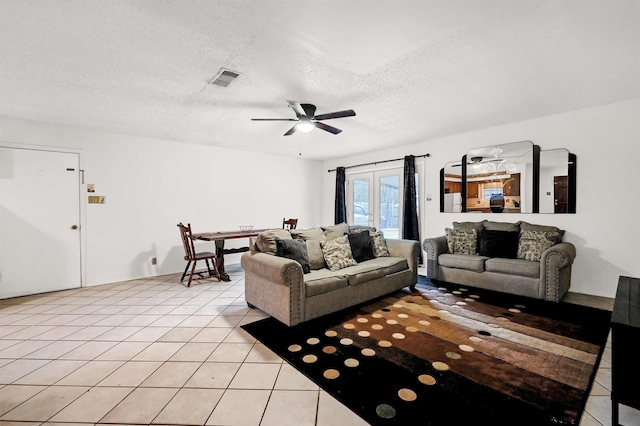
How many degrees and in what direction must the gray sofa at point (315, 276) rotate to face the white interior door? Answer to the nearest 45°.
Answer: approximately 135° to its right

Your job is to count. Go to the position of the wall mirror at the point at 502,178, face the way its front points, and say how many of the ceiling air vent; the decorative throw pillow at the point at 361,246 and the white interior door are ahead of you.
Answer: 3

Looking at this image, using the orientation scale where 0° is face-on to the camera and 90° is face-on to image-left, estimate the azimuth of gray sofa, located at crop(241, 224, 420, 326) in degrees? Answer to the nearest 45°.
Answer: approximately 315°

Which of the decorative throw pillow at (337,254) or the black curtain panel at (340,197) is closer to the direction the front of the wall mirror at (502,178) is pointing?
the decorative throw pillow

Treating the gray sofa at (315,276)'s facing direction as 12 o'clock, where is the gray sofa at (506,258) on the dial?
the gray sofa at (506,258) is roughly at 10 o'clock from the gray sofa at (315,276).

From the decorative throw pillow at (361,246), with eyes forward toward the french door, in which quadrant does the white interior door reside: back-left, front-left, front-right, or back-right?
back-left
